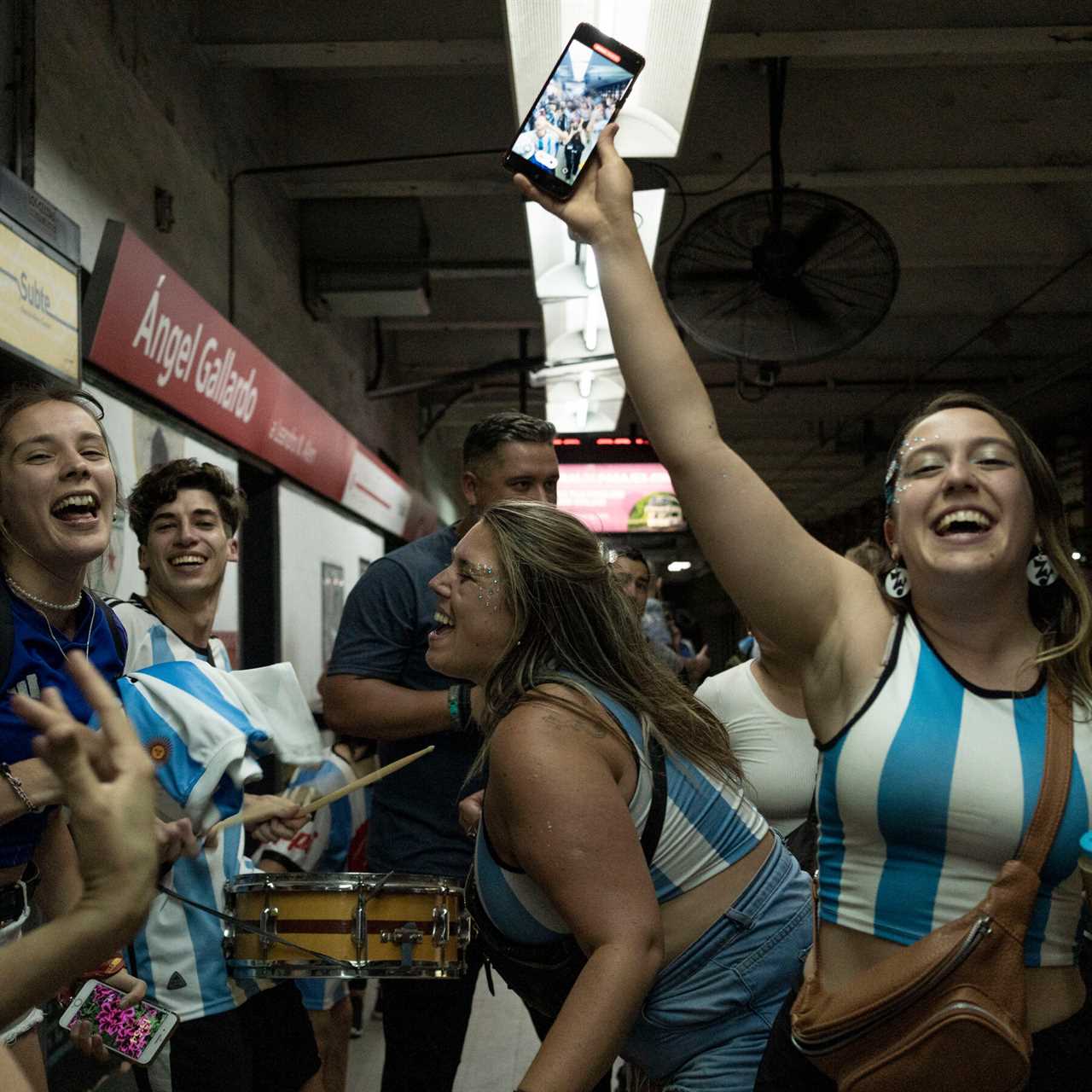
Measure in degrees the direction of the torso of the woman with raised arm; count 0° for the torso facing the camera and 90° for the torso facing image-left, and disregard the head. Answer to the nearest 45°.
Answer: approximately 0°

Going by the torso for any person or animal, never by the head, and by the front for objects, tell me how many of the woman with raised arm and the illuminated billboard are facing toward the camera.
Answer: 2

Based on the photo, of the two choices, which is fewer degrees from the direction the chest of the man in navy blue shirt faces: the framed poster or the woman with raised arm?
the woman with raised arm

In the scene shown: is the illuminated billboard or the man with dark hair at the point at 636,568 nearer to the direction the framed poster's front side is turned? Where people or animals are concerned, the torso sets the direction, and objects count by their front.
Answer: the man with dark hair

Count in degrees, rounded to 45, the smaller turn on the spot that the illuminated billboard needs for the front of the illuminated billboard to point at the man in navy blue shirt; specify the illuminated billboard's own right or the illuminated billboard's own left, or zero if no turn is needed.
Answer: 0° — it already faces them

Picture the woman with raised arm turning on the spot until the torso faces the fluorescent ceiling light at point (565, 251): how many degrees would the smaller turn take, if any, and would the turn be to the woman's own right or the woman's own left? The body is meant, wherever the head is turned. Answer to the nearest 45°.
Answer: approximately 180°

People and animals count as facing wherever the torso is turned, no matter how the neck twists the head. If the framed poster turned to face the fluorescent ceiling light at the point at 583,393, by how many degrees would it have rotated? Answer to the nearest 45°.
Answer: approximately 45° to its left

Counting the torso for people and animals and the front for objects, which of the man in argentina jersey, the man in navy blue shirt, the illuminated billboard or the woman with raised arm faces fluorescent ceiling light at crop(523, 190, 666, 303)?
the illuminated billboard

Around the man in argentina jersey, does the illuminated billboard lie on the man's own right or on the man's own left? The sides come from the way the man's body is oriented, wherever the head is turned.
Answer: on the man's own left

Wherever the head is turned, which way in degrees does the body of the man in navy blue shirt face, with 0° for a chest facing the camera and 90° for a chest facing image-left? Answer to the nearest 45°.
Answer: approximately 315°
